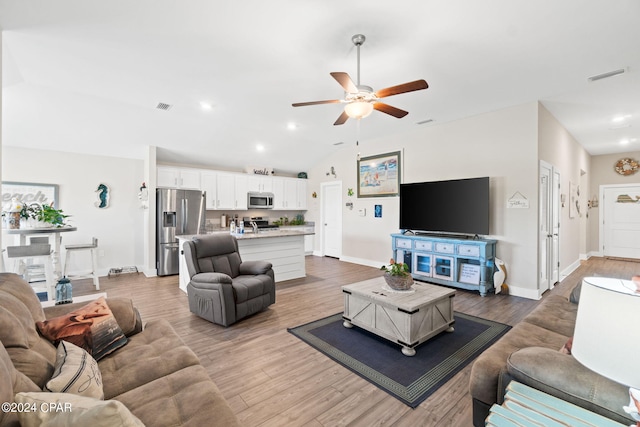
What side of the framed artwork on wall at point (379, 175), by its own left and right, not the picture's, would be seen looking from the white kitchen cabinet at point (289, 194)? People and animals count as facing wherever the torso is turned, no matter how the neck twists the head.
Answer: right

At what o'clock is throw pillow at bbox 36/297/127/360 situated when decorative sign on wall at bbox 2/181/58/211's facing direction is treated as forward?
The throw pillow is roughly at 12 o'clock from the decorative sign on wall.

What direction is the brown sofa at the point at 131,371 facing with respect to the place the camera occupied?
facing to the right of the viewer

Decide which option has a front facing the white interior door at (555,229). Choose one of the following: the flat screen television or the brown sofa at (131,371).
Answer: the brown sofa

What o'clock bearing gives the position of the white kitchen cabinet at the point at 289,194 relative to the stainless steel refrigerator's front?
The white kitchen cabinet is roughly at 8 o'clock from the stainless steel refrigerator.

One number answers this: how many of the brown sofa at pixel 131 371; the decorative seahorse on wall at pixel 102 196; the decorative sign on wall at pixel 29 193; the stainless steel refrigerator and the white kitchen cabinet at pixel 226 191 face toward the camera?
4

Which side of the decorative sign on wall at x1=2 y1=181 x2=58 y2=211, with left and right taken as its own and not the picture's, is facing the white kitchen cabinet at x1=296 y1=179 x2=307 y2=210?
left

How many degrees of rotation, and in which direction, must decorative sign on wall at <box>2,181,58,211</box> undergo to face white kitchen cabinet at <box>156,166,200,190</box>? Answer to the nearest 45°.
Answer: approximately 90° to its left

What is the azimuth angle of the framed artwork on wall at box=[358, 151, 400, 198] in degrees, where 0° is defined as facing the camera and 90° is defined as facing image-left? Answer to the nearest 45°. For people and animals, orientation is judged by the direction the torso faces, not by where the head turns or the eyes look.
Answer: approximately 45°
